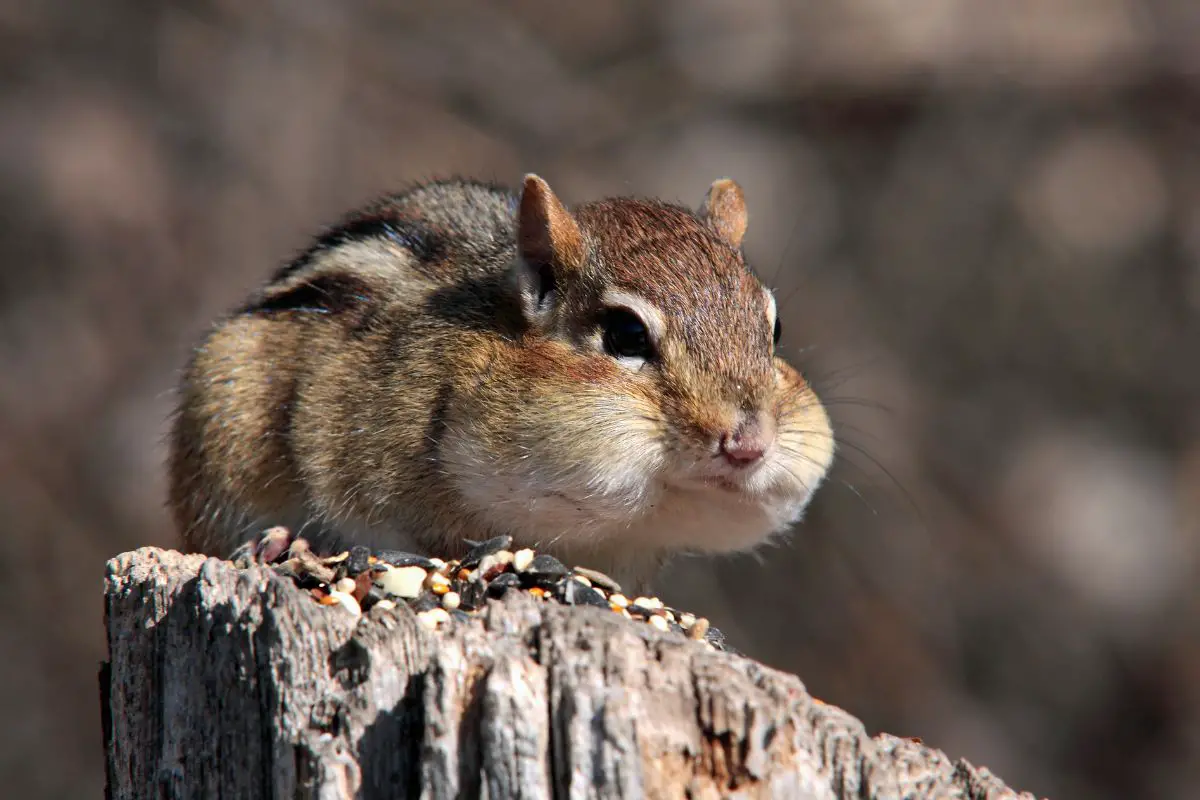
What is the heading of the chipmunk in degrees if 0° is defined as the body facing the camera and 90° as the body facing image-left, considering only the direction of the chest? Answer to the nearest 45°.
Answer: approximately 315°

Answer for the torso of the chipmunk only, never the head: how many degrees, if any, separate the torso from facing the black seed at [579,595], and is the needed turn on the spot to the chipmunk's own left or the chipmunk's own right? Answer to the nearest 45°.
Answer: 0° — it already faces it

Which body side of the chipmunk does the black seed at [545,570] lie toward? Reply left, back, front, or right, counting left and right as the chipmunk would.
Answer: front
